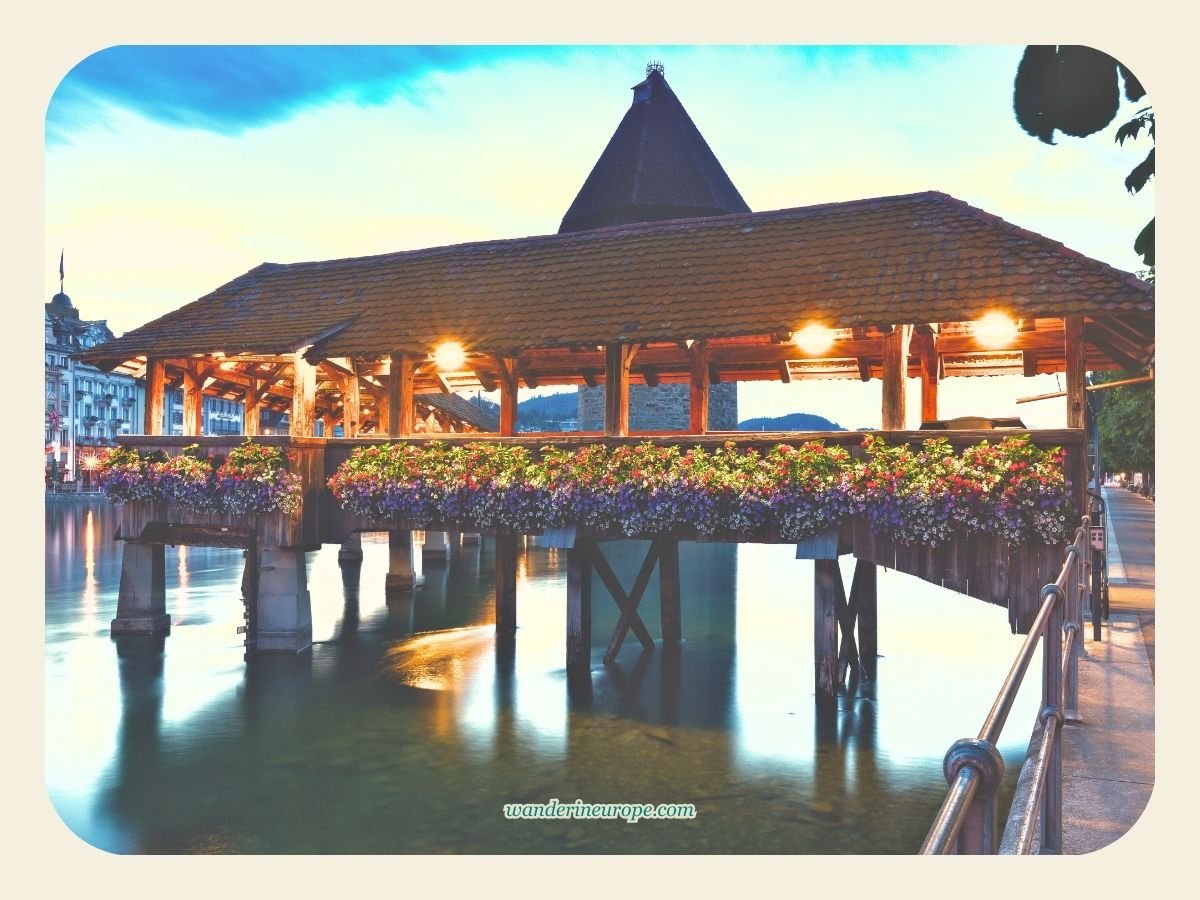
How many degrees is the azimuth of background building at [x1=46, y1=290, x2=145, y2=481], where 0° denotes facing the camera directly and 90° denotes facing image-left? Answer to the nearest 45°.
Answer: approximately 315°

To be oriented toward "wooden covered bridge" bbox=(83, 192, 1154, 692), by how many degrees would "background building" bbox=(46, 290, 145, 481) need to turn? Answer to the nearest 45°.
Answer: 0° — it already faces it

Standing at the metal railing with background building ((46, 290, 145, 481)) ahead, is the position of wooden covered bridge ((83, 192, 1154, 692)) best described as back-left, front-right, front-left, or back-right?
front-right

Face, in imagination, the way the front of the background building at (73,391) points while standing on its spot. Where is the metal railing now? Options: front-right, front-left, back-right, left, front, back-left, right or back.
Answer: front-right

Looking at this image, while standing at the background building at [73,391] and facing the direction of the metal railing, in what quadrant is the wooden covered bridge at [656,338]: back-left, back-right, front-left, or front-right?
front-left

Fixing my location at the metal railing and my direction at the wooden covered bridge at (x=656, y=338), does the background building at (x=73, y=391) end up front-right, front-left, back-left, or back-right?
front-left
